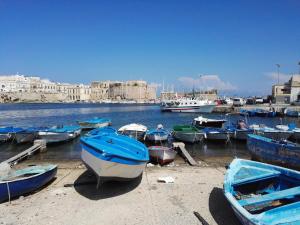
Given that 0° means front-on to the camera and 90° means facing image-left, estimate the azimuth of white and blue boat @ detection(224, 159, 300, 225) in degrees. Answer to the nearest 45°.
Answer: approximately 135°

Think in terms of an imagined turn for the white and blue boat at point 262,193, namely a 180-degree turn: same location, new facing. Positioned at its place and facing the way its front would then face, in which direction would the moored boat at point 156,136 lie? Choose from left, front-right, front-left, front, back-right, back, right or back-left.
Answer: back

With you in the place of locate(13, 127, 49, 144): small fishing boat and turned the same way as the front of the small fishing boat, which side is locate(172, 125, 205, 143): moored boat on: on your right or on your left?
on your left

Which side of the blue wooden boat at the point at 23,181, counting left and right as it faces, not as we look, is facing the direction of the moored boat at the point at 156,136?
front

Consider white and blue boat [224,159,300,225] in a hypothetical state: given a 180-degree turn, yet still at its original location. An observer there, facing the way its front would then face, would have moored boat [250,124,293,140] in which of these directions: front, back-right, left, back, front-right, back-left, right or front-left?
back-left

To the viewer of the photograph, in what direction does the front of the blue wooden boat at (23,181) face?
facing away from the viewer and to the right of the viewer

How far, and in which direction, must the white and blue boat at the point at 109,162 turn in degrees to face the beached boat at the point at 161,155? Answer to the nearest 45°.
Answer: approximately 135° to its left

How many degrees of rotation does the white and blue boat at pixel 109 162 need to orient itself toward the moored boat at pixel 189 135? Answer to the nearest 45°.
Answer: approximately 180°

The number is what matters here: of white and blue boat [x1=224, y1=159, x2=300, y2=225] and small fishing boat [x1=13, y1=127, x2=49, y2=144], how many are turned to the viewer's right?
0

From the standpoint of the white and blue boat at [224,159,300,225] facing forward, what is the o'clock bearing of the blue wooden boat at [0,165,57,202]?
The blue wooden boat is roughly at 10 o'clock from the white and blue boat.
